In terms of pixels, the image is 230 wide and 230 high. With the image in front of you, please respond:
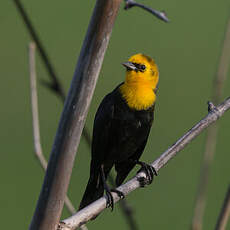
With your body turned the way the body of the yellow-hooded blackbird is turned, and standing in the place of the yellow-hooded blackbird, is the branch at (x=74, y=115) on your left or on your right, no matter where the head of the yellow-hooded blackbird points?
on your right

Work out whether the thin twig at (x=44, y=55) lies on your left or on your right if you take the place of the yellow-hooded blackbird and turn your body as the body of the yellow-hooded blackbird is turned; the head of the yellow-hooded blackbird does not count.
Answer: on your right

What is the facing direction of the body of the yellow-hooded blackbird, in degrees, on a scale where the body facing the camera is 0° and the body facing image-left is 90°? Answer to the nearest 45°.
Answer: approximately 315°

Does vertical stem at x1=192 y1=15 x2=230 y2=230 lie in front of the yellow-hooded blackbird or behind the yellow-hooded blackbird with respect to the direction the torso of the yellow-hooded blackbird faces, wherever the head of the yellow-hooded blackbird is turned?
behind
